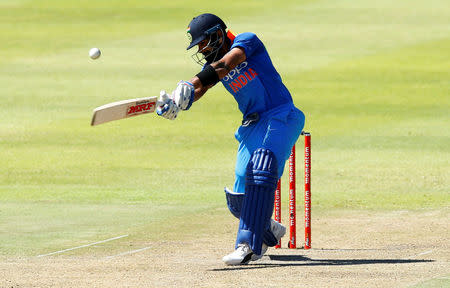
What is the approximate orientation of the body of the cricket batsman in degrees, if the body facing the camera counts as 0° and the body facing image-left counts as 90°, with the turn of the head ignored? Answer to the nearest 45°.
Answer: approximately 45°
